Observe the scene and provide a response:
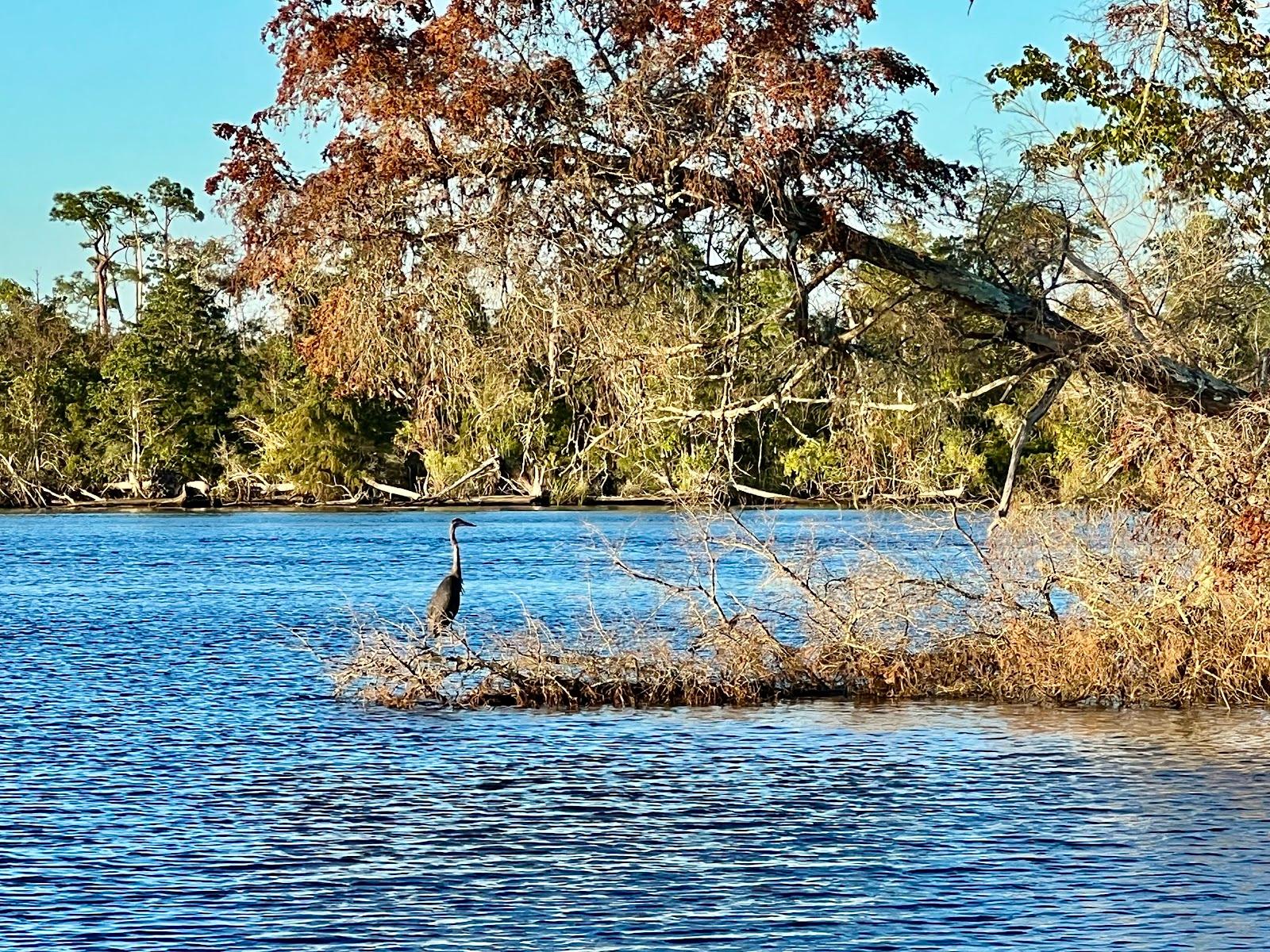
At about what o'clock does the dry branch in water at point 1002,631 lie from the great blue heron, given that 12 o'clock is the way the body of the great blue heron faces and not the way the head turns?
The dry branch in water is roughly at 1 o'clock from the great blue heron.

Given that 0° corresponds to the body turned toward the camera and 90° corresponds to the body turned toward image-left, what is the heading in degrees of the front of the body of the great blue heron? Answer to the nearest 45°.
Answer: approximately 270°

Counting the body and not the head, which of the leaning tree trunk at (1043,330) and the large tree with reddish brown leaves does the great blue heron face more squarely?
the leaning tree trunk

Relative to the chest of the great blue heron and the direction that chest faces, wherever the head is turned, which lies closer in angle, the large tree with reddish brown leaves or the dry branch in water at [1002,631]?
the dry branch in water
